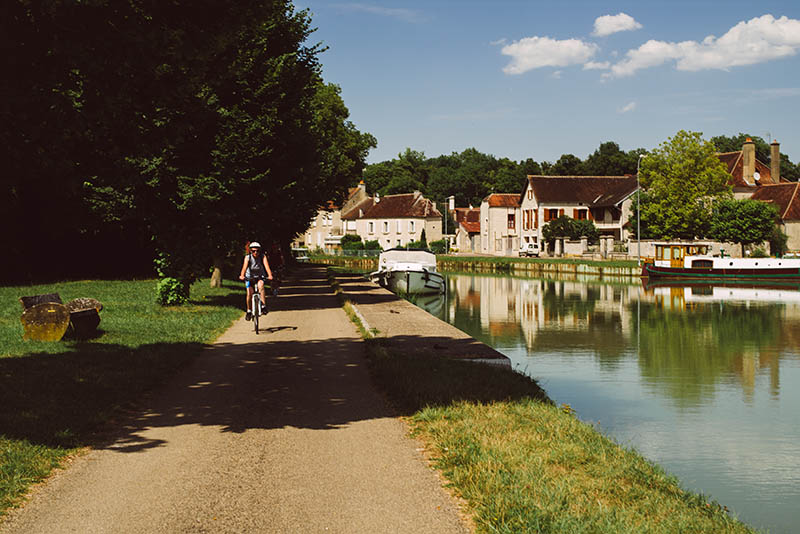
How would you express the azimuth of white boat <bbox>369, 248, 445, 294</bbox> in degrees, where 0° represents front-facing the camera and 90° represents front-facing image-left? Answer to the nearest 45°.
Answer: approximately 0°

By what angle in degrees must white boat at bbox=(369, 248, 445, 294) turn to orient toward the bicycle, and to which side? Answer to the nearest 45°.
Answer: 0° — it already faces it

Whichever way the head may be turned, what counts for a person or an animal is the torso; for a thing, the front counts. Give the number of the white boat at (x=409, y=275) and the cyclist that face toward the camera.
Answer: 2

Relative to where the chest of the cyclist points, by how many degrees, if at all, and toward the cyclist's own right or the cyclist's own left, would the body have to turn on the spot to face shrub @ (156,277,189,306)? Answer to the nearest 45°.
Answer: approximately 135° to the cyclist's own right

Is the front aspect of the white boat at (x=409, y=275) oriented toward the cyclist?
yes

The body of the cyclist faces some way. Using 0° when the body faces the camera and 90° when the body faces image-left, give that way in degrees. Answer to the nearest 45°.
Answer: approximately 0°
